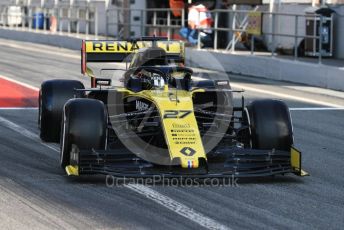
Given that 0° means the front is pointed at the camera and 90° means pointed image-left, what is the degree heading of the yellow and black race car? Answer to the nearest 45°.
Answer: approximately 0°

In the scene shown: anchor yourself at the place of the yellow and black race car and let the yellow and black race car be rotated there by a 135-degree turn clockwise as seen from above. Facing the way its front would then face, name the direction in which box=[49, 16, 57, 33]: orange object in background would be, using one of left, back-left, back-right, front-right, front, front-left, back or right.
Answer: front-right

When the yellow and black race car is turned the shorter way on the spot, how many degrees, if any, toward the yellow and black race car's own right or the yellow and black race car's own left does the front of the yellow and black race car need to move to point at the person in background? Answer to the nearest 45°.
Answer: approximately 180°
